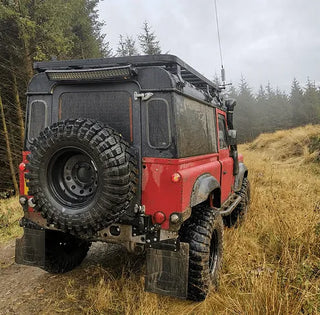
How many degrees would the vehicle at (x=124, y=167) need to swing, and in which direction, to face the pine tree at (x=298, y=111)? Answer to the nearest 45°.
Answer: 0° — it already faces it

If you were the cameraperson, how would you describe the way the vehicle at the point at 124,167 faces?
facing away from the viewer and to the right of the viewer
